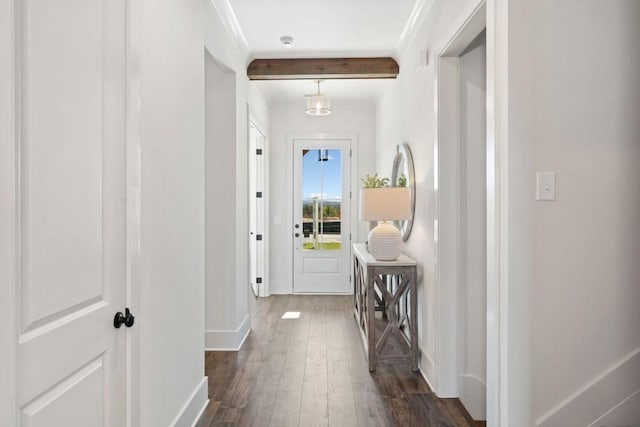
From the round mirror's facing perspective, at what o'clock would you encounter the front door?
The front door is roughly at 2 o'clock from the round mirror.

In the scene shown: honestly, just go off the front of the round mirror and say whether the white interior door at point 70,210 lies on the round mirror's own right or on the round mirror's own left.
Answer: on the round mirror's own left

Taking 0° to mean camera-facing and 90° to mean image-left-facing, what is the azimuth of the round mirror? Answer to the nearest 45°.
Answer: approximately 90°

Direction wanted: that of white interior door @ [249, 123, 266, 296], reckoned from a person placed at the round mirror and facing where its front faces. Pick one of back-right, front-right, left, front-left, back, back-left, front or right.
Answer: front-right

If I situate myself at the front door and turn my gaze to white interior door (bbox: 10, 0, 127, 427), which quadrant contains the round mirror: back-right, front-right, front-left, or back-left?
front-left

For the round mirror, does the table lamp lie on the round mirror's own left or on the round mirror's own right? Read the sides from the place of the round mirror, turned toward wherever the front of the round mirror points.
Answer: on the round mirror's own left

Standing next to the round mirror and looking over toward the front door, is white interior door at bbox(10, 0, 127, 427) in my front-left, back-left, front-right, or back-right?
back-left
